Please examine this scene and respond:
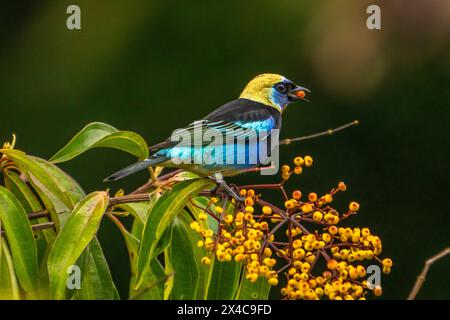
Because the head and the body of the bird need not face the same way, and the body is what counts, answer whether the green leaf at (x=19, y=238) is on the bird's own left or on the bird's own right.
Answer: on the bird's own right

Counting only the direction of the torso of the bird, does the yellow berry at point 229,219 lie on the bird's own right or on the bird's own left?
on the bird's own right

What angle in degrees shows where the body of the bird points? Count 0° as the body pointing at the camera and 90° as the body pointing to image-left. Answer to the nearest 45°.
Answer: approximately 270°

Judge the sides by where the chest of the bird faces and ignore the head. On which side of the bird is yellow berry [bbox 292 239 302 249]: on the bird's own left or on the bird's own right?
on the bird's own right
